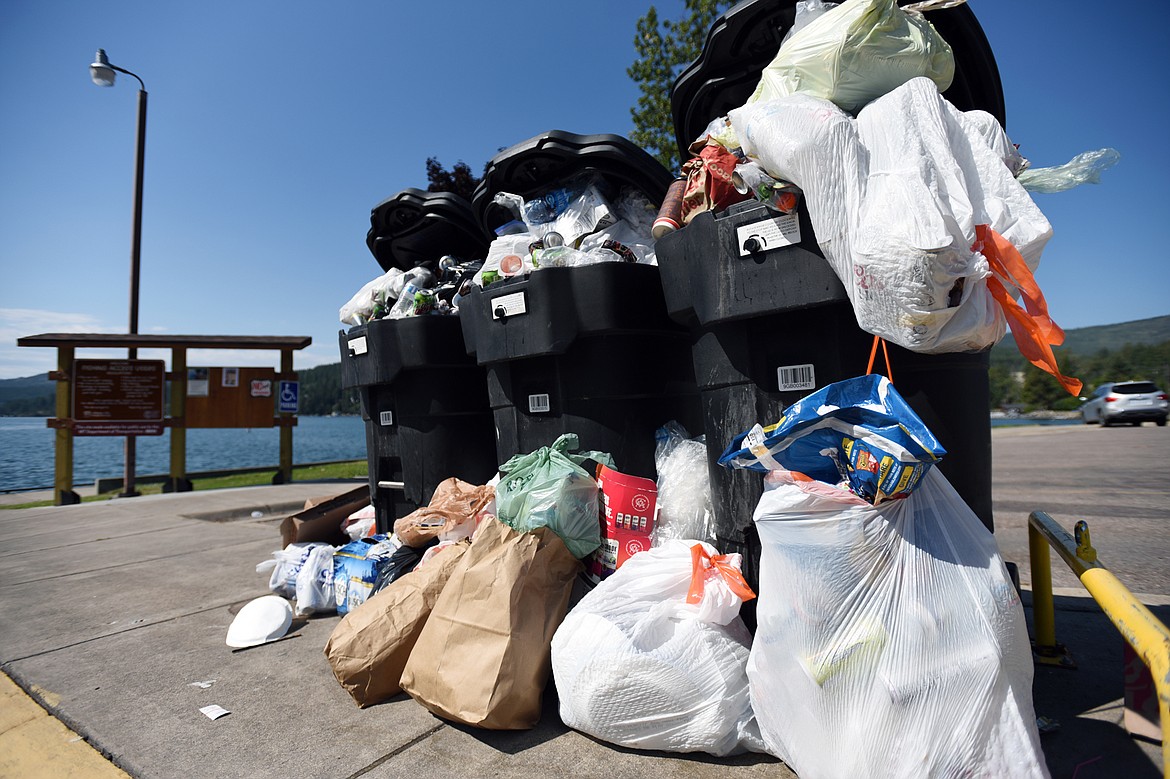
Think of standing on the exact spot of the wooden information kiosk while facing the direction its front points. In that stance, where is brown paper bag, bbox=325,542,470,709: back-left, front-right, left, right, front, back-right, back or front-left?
front

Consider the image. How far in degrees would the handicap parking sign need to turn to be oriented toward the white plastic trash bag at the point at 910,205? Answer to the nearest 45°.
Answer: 0° — it already faces it

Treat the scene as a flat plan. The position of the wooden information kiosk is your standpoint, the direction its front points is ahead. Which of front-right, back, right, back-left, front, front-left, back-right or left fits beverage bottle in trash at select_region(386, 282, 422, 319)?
front

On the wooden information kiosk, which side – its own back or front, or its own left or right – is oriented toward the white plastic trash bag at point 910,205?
front

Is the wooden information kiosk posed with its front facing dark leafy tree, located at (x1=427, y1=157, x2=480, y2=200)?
no

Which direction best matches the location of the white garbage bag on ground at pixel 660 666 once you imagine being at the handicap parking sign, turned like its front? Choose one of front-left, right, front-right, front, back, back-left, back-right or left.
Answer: front

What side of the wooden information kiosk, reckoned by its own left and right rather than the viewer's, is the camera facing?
front

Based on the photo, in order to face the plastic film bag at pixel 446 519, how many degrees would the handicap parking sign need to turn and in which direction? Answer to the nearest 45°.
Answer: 0° — it already faces it

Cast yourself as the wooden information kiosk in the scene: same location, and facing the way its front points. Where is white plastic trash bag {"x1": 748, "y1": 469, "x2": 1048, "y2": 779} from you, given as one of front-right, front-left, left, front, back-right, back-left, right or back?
front

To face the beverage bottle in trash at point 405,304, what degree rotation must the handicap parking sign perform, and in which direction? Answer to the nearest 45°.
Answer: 0° — it already faces it

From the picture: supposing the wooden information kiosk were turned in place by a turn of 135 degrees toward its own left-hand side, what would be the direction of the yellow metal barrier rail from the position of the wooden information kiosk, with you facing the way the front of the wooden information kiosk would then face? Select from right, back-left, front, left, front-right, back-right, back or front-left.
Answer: back-right

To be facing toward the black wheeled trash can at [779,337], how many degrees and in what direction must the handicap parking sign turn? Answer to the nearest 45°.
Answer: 0° — it already faces it

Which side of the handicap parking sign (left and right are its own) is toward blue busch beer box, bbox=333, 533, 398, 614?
front

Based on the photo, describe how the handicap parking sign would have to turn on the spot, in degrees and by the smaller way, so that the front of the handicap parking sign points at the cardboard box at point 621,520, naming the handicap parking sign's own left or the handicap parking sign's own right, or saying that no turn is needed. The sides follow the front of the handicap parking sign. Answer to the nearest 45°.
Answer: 0° — it already faces it

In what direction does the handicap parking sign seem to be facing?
toward the camera

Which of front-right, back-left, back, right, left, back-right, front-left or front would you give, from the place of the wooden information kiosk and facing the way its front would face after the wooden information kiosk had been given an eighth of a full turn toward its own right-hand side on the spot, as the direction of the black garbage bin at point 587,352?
front-left

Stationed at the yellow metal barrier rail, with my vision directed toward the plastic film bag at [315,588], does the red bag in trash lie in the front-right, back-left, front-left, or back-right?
front-right

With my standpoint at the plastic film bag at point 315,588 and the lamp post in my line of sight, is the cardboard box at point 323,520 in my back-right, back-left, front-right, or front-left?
front-right
